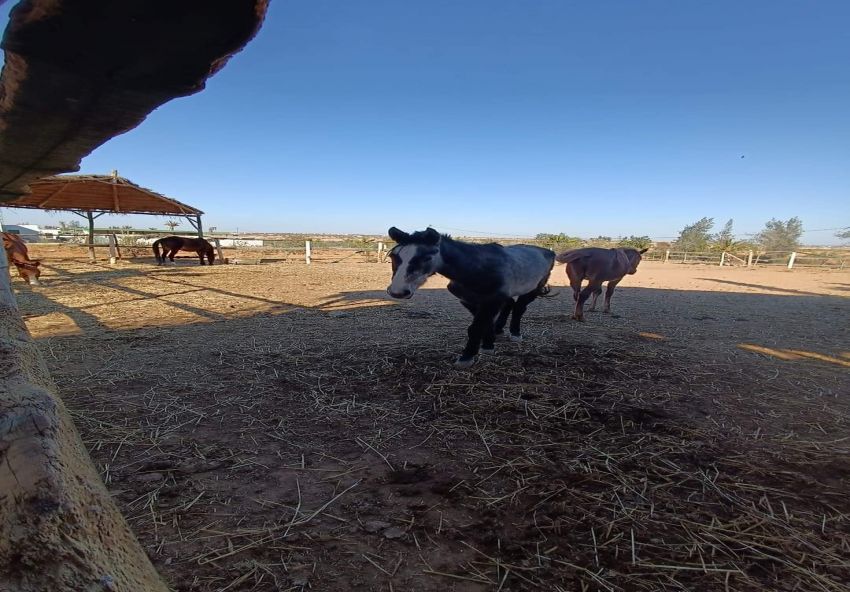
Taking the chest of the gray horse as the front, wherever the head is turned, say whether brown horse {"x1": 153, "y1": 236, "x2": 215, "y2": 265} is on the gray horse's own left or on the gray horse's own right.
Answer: on the gray horse's own right

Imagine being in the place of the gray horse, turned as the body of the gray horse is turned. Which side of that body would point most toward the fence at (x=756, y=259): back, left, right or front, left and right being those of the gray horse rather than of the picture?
back

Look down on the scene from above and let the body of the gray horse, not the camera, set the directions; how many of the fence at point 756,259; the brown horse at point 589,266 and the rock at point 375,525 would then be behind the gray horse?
2

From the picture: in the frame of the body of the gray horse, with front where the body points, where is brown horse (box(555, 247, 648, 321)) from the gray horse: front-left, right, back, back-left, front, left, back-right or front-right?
back

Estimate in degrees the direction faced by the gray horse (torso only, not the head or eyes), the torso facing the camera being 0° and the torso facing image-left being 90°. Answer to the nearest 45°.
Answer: approximately 45°

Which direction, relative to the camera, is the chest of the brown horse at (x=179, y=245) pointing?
to the viewer's right

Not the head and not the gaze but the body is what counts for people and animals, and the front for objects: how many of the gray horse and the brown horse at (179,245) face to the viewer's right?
1

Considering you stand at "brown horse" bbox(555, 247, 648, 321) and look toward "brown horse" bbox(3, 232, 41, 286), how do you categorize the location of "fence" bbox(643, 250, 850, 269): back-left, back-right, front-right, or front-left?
back-right

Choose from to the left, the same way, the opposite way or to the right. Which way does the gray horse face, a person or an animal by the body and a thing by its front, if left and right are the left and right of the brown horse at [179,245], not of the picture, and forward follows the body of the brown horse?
the opposite way

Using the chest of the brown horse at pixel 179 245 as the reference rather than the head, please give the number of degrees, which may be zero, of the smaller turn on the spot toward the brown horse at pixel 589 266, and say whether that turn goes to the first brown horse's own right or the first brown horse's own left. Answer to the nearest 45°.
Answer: approximately 45° to the first brown horse's own right
